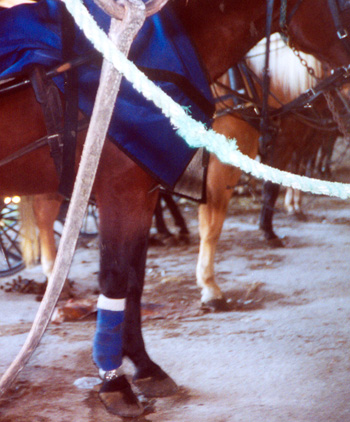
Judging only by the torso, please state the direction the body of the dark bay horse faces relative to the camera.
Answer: to the viewer's right

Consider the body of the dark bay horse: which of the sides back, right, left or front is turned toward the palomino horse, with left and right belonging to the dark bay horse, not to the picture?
left
